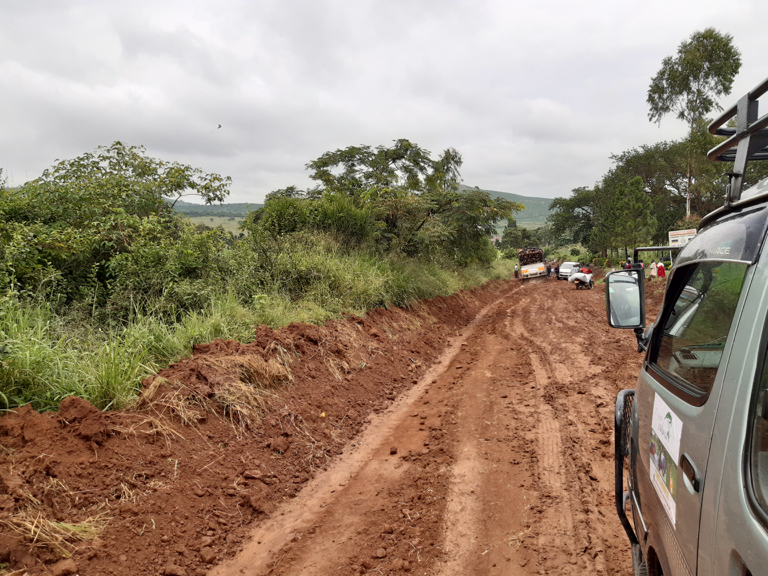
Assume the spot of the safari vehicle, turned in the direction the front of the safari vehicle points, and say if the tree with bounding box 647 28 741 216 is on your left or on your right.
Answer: on your right

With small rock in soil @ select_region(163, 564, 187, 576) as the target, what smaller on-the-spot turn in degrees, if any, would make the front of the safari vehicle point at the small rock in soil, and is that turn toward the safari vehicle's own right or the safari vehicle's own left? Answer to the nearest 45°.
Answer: approximately 45° to the safari vehicle's own left

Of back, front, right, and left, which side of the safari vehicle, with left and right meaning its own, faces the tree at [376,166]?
front

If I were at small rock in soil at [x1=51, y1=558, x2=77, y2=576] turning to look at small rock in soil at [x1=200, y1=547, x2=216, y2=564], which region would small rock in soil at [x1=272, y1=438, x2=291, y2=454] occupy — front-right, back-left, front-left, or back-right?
front-left

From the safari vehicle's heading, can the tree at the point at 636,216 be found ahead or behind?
ahead

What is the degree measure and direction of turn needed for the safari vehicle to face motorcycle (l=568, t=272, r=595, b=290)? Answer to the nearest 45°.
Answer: approximately 45° to its right

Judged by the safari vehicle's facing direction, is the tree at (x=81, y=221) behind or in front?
in front

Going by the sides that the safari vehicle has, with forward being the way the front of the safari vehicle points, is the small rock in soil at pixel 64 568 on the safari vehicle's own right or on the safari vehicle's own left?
on the safari vehicle's own left

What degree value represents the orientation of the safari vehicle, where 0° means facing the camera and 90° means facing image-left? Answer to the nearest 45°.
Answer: approximately 135°

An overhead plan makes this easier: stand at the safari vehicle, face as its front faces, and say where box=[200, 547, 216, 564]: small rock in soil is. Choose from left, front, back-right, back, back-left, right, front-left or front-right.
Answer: front-left
